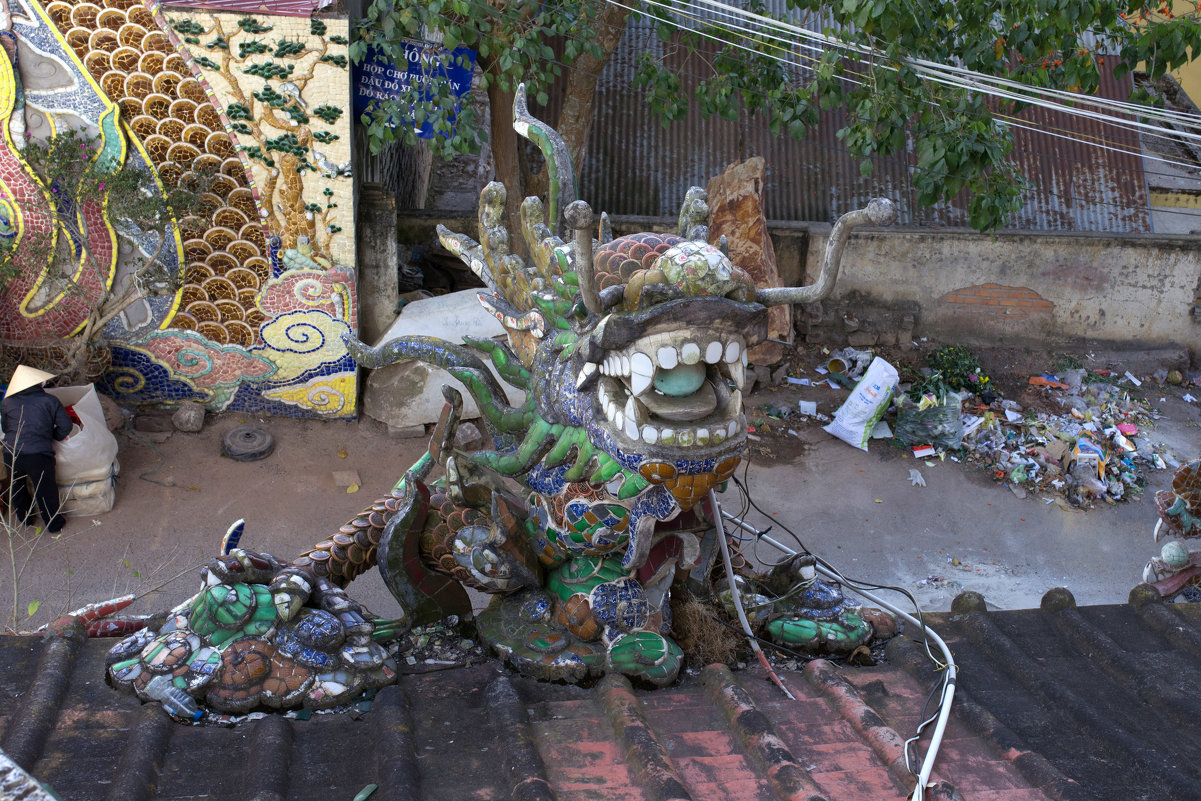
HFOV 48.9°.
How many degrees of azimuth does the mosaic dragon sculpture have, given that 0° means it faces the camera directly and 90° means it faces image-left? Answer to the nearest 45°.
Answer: approximately 315°

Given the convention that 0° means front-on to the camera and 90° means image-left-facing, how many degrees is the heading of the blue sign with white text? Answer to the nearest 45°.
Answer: approximately 0°

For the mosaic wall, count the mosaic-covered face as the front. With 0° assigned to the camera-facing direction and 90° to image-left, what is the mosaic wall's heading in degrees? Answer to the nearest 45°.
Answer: approximately 0°

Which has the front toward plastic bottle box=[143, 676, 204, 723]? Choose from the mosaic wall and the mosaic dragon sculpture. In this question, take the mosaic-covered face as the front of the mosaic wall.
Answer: the mosaic wall

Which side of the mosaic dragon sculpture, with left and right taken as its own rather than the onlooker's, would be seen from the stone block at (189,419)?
back

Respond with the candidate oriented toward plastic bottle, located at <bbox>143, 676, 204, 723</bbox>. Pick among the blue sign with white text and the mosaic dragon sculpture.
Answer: the blue sign with white text

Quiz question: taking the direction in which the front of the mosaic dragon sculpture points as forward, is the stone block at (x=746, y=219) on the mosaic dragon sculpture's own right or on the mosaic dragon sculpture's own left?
on the mosaic dragon sculpture's own left

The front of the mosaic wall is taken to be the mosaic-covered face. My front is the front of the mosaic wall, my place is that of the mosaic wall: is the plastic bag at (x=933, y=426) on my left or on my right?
on my left

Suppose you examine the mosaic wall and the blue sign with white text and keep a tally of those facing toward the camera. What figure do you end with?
2

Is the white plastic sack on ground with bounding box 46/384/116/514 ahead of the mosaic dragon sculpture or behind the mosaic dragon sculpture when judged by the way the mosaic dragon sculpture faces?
behind

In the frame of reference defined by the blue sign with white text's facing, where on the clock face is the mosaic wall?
The mosaic wall is roughly at 3 o'clock from the blue sign with white text.
